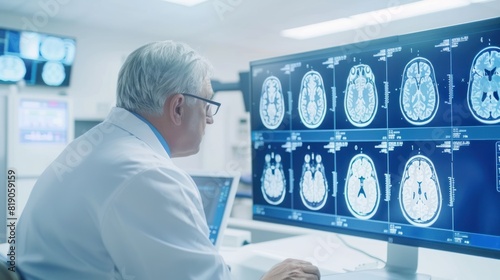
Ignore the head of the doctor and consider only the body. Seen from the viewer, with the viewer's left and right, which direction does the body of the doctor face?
facing away from the viewer and to the right of the viewer

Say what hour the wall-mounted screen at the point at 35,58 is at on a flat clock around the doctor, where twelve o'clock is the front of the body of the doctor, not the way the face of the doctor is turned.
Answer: The wall-mounted screen is roughly at 10 o'clock from the doctor.

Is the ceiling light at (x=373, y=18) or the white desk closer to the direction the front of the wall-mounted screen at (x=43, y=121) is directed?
the white desk

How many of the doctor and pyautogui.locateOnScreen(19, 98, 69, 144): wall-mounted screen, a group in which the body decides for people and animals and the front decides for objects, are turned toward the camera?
1

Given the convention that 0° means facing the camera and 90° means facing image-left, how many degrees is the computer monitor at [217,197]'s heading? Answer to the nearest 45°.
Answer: approximately 45°

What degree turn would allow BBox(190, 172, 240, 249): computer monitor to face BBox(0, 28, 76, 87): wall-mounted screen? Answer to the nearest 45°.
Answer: approximately 90° to its right
